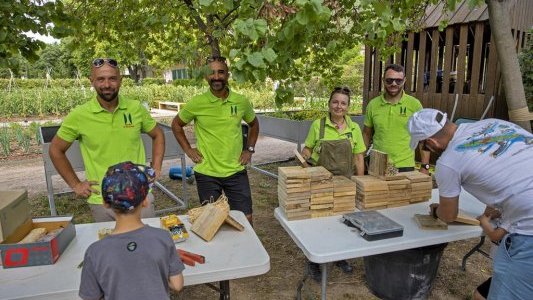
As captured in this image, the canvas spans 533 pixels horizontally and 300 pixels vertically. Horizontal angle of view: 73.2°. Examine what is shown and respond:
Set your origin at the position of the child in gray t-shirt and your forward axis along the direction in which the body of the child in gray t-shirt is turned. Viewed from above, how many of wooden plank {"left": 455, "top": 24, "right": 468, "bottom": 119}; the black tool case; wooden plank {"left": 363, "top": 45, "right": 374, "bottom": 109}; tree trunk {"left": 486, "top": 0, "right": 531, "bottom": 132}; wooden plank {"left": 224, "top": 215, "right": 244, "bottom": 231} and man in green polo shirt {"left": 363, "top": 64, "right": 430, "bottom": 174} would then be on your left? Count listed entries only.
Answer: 0

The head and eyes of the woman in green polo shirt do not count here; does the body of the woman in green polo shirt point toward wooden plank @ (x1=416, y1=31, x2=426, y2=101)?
no

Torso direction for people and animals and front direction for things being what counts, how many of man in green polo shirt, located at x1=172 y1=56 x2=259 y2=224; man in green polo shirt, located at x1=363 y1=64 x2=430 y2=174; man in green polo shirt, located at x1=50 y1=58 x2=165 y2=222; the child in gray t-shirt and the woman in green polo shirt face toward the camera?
4

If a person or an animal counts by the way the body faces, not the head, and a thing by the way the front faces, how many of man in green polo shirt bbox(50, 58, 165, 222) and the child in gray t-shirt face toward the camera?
1

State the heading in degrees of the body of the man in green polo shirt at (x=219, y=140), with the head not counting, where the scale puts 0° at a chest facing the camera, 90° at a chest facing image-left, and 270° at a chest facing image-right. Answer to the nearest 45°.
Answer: approximately 0°

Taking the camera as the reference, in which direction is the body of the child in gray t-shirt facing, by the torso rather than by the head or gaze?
away from the camera

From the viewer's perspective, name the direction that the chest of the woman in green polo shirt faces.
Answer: toward the camera

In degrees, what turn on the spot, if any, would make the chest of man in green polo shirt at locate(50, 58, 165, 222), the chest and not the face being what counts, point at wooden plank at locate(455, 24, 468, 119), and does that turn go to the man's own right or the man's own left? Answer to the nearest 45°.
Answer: approximately 90° to the man's own left

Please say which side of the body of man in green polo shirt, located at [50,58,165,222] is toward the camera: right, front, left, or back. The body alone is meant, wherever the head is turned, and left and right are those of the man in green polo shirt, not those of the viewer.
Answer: front

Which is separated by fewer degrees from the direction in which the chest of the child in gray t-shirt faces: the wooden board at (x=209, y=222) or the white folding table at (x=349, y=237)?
the wooden board

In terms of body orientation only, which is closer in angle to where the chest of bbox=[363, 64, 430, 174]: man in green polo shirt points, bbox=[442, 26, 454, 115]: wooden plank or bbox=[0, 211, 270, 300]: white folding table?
the white folding table

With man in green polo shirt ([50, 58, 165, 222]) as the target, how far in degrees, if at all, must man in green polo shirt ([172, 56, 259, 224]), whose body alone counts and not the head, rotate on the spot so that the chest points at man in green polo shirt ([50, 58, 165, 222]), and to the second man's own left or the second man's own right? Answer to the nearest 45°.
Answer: approximately 45° to the second man's own right

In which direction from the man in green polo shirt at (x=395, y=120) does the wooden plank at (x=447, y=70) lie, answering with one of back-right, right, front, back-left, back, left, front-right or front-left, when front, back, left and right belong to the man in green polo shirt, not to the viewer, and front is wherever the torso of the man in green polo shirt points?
back

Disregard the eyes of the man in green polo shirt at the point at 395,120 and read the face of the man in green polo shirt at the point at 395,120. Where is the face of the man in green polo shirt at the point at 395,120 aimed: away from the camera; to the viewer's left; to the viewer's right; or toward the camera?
toward the camera

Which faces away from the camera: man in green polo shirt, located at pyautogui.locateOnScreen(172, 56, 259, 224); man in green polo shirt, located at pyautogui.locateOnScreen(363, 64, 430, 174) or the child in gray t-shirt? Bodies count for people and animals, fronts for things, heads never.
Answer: the child in gray t-shirt

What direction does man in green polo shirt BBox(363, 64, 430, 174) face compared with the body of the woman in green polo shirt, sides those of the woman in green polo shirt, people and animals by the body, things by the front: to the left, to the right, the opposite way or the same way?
the same way

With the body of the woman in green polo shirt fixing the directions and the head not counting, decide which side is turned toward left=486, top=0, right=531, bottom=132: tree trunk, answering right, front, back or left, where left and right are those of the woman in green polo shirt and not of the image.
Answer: left

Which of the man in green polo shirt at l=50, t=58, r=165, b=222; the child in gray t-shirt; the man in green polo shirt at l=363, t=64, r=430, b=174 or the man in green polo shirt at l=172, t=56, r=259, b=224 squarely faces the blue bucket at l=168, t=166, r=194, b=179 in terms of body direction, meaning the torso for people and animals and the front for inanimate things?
the child in gray t-shirt
